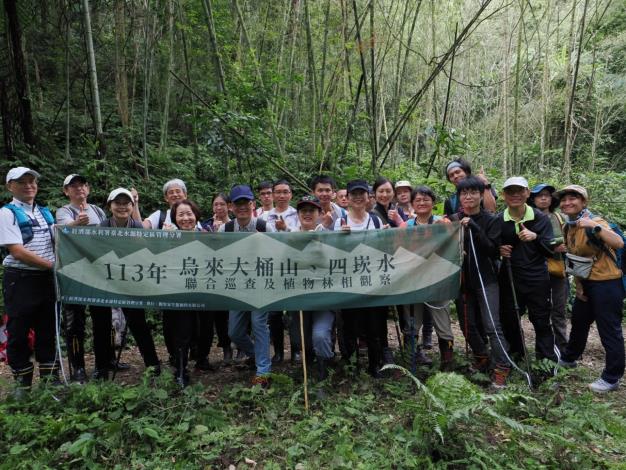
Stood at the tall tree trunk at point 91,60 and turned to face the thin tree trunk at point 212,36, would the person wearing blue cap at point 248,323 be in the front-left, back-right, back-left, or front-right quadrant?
front-right

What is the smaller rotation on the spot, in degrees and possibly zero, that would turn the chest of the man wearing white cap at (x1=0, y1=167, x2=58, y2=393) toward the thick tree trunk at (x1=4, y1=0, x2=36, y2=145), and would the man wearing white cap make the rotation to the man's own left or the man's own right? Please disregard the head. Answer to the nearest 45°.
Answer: approximately 135° to the man's own left

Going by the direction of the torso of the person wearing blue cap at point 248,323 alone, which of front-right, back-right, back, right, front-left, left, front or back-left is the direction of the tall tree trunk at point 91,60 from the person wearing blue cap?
back-right

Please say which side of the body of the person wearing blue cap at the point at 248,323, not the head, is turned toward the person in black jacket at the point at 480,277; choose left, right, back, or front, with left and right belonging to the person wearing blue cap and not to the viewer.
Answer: left

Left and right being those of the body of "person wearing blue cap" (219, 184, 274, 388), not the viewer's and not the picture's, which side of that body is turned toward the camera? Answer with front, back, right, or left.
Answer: front

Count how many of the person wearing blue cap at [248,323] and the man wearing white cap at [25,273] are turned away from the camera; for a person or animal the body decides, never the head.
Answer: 0

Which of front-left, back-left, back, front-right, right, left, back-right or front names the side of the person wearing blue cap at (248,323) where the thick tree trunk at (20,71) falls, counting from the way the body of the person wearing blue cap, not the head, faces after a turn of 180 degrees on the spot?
front-left

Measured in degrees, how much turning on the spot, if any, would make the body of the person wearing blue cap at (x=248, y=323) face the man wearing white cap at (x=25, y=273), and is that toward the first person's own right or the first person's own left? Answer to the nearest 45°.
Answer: approximately 90° to the first person's own right

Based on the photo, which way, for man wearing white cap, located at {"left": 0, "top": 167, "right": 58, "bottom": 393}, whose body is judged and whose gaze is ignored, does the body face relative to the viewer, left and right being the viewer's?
facing the viewer and to the right of the viewer

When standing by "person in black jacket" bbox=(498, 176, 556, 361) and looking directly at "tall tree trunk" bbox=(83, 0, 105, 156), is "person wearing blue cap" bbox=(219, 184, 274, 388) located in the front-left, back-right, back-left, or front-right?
front-left

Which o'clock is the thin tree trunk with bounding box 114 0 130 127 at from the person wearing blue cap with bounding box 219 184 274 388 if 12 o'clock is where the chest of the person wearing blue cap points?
The thin tree trunk is roughly at 5 o'clock from the person wearing blue cap.

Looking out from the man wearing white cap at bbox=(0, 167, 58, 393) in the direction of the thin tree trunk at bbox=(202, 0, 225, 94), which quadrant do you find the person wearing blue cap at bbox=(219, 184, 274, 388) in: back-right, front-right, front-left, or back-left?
front-right
